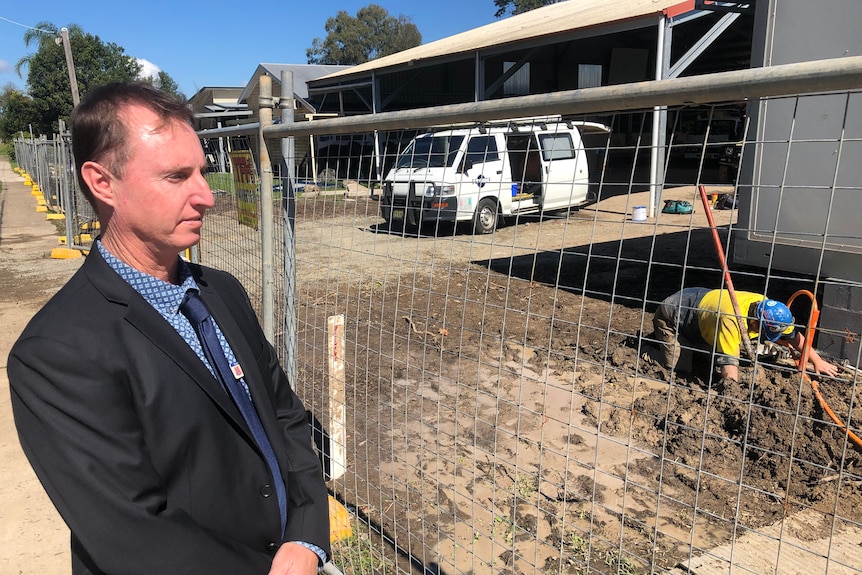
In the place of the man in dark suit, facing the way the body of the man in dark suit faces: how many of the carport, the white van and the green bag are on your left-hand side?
3

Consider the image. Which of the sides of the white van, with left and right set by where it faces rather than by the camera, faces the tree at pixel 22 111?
right

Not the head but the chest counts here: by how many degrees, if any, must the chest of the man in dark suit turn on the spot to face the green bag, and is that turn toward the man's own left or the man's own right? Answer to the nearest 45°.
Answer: approximately 90° to the man's own left

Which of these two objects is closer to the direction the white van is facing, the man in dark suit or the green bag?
the man in dark suit

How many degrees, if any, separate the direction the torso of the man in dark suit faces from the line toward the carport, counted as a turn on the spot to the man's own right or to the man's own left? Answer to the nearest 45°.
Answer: approximately 90° to the man's own left

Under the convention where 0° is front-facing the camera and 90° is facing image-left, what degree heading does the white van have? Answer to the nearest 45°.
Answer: approximately 45°

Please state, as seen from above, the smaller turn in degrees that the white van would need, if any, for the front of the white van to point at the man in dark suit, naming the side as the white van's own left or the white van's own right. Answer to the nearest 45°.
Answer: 0° — it already faces them

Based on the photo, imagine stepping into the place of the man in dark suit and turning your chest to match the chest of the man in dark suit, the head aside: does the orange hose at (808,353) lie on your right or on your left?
on your left
